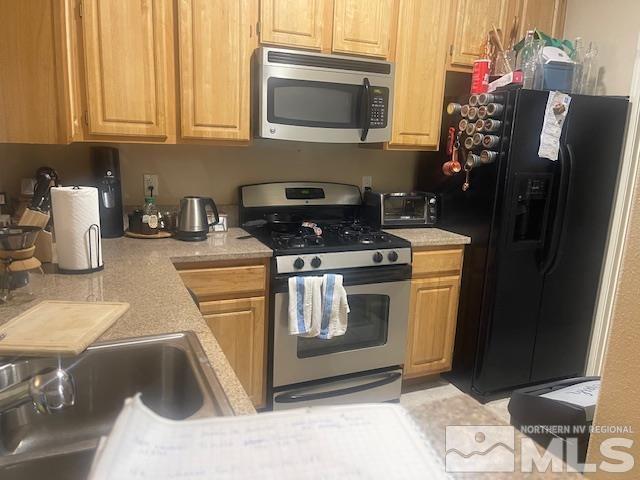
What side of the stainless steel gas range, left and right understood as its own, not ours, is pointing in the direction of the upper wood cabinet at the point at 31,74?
right

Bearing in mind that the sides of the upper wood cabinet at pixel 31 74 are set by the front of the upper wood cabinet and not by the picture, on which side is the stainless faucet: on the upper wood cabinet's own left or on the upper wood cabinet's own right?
on the upper wood cabinet's own right

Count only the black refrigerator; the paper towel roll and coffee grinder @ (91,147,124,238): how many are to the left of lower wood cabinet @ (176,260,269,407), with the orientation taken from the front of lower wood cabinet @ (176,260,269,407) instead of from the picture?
1

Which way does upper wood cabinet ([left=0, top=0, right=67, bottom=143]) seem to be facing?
to the viewer's right

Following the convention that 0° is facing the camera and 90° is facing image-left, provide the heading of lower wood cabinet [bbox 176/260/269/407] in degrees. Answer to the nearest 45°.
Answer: approximately 0°
